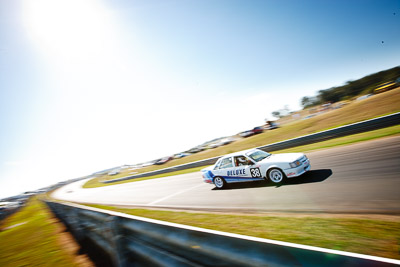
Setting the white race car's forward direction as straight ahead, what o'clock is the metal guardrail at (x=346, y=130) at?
The metal guardrail is roughly at 9 o'clock from the white race car.

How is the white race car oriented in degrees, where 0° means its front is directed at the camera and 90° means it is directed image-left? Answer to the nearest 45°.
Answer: approximately 315°

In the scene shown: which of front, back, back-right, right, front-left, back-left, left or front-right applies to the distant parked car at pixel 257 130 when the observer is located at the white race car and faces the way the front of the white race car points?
back-left
